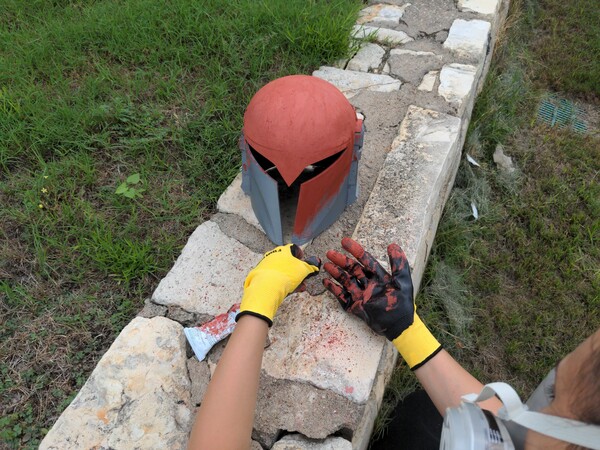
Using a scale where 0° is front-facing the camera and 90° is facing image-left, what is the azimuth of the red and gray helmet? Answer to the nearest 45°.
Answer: approximately 0°

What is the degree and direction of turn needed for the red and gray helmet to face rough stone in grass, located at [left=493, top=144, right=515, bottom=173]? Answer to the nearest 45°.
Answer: approximately 135° to its left

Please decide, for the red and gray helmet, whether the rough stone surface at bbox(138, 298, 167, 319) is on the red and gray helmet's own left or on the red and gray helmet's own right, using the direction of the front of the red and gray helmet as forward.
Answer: on the red and gray helmet's own right

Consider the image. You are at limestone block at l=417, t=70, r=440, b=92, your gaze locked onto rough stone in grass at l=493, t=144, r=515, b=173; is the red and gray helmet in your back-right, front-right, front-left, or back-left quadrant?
back-right

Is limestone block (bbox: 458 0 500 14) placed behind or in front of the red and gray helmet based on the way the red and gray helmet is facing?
behind

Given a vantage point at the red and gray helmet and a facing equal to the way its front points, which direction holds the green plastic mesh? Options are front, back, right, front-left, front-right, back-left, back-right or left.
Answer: back-left

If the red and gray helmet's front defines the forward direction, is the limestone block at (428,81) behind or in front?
behind

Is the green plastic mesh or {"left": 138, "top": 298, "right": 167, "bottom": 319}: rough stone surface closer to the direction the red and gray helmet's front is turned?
the rough stone surface
